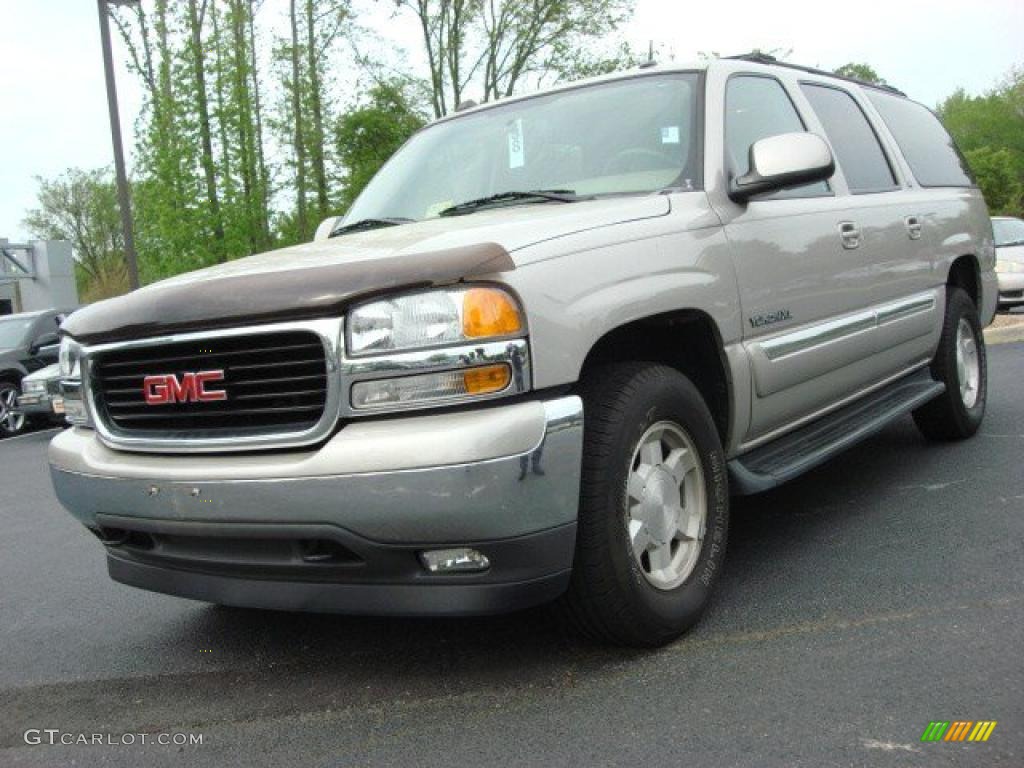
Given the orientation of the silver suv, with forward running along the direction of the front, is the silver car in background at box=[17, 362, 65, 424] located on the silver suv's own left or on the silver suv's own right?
on the silver suv's own right

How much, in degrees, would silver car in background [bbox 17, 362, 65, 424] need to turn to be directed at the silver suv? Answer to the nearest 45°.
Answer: approximately 45° to its left

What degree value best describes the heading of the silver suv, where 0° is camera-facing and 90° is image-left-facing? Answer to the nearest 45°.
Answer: approximately 45°

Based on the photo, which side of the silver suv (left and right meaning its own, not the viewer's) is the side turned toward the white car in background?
back
